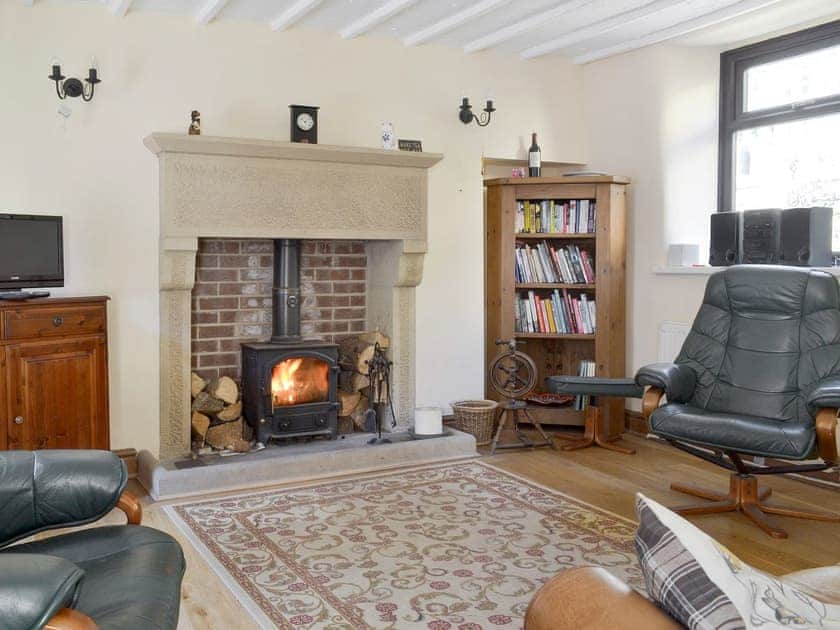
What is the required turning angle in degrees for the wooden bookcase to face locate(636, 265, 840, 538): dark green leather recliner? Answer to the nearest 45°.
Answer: approximately 45° to its left

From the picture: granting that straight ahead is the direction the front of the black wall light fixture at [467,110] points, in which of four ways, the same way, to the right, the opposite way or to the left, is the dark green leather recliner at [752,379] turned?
to the right

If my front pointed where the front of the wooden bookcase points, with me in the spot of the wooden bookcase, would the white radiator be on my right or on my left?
on my left

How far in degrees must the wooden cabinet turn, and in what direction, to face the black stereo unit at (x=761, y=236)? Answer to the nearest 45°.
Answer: approximately 90° to its left

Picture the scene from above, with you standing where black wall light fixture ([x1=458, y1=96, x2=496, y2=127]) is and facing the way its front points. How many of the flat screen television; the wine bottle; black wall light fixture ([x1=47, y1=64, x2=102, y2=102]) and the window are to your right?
2

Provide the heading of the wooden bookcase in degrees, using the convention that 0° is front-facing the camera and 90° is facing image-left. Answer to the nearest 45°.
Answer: approximately 0°

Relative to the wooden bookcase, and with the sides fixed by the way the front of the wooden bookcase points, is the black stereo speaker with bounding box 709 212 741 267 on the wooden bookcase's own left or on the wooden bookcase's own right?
on the wooden bookcase's own left

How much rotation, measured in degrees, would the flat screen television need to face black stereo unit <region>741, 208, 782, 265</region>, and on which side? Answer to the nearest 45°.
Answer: approximately 45° to its left

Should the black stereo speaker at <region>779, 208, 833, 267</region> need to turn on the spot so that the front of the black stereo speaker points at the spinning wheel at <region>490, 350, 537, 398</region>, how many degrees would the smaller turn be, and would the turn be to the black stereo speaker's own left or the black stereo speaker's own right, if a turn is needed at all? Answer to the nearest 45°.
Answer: approximately 45° to the black stereo speaker's own right

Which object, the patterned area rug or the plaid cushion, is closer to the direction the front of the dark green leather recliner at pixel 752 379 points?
the patterned area rug

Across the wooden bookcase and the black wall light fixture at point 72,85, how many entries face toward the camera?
2

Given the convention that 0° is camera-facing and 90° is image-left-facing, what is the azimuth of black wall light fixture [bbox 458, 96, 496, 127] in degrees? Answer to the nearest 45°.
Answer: approximately 315°
